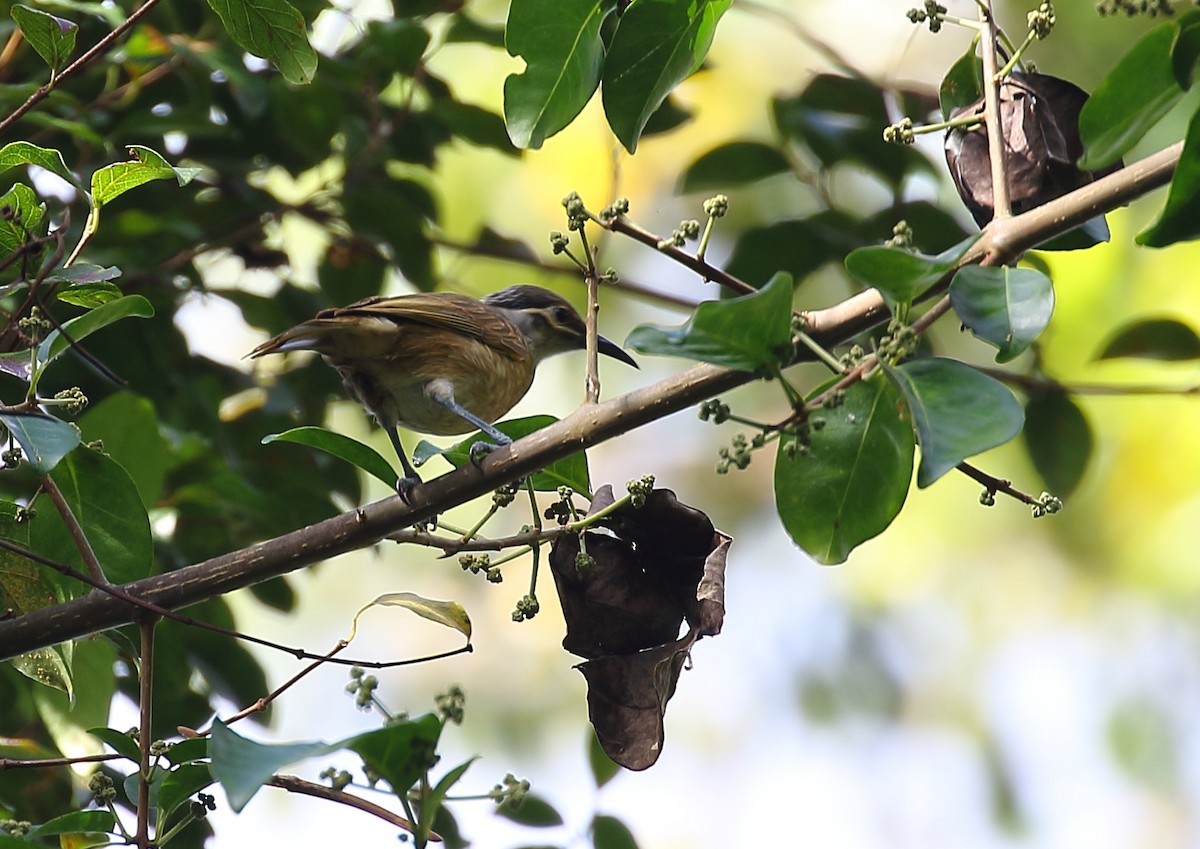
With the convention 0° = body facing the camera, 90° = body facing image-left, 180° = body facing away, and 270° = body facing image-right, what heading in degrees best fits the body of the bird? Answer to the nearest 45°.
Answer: approximately 270°

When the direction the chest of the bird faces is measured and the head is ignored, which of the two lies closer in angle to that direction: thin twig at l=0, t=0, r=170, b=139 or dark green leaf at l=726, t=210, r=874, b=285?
the dark green leaf

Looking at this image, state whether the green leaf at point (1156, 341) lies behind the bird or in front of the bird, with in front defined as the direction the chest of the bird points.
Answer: in front

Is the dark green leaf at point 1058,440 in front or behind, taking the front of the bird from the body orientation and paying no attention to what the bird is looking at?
in front

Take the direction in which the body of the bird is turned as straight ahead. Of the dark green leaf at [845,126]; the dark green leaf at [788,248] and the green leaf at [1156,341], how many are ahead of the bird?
3
